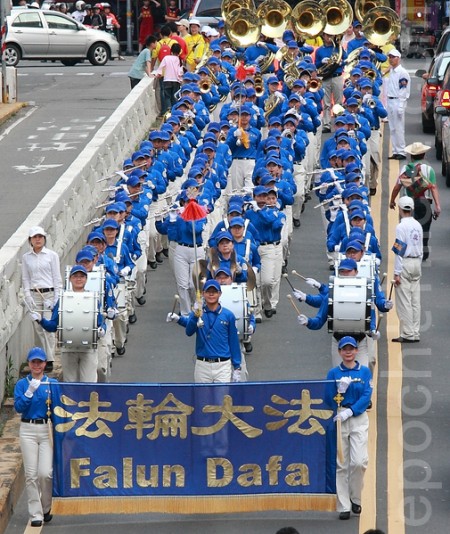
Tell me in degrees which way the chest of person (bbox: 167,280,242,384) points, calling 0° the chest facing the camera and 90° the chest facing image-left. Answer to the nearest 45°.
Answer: approximately 0°

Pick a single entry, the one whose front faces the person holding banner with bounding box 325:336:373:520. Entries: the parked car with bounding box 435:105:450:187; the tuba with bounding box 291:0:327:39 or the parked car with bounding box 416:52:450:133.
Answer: the tuba

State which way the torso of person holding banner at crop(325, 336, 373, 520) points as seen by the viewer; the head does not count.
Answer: toward the camera

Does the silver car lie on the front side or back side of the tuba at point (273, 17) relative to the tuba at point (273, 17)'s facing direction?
on the back side

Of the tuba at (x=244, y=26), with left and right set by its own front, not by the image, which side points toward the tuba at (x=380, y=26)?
left

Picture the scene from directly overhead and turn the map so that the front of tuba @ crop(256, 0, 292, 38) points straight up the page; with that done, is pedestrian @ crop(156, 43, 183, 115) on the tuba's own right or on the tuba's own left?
on the tuba's own right

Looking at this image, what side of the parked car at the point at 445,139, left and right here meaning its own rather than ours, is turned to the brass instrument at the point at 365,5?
front

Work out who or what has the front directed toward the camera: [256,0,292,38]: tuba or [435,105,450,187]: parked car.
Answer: the tuba

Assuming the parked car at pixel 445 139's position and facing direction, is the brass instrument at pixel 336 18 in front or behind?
in front

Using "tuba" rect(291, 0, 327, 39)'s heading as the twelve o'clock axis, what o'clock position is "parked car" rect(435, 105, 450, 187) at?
The parked car is roughly at 11 o'clock from the tuba.

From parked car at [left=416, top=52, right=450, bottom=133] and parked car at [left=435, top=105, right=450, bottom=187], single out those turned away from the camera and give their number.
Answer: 2

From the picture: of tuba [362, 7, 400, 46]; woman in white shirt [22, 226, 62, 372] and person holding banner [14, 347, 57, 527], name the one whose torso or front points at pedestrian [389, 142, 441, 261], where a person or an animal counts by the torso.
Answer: the tuba

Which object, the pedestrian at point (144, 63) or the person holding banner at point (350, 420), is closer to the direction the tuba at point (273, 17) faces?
the person holding banner

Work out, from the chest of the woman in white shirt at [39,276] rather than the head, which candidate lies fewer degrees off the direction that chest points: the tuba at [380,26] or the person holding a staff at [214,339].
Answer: the person holding a staff

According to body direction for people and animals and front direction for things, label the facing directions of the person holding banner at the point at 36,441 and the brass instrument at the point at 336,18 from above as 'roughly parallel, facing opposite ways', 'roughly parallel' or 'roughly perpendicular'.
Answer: roughly parallel

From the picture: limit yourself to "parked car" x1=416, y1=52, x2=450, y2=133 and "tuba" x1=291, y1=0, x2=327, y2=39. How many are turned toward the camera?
1
